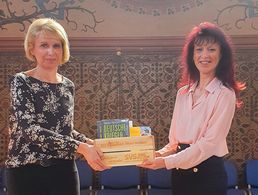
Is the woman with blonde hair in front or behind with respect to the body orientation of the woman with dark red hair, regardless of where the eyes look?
in front

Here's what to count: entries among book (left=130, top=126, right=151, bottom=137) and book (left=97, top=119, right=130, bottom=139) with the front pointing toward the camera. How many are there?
2

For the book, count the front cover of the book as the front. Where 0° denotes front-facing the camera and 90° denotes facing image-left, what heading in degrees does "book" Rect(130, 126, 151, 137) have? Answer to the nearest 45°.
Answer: approximately 0°

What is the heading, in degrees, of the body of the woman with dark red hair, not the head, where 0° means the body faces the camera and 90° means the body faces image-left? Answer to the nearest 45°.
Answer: approximately 45°
